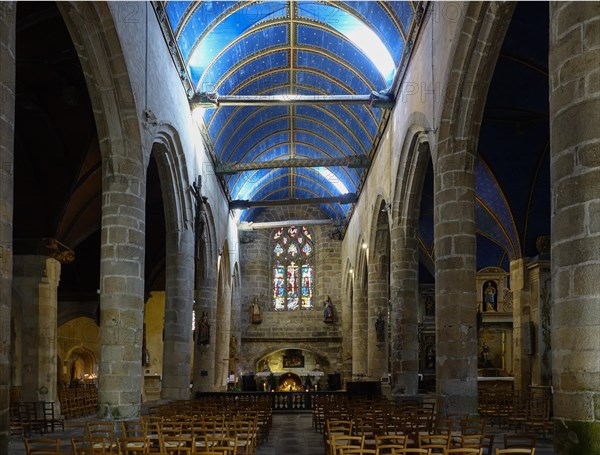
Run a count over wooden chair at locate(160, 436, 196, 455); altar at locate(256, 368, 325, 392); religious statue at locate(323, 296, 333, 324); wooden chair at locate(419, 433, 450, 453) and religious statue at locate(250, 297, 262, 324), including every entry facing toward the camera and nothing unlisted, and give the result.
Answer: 3

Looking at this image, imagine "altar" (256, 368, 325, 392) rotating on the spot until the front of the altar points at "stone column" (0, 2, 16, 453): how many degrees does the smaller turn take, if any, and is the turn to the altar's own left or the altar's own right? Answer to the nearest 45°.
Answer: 0° — it already faces it

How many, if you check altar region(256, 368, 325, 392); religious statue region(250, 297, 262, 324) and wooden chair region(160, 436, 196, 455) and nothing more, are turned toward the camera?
2

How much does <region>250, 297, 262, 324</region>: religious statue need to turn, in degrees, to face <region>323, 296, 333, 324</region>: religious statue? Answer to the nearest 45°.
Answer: approximately 90° to its left

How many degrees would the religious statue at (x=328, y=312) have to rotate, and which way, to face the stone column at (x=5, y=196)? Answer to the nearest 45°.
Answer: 0° — it already faces it

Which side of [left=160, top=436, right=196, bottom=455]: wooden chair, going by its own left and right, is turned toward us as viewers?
back

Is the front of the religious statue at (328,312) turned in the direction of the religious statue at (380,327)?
yes

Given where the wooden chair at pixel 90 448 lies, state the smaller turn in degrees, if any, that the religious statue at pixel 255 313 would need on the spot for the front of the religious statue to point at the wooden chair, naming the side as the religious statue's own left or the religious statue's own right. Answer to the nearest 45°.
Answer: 0° — it already faces it

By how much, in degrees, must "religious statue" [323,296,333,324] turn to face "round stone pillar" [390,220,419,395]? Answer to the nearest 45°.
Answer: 0° — it already faces it

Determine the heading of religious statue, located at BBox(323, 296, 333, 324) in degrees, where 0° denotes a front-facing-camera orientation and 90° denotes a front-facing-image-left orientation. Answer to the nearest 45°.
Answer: approximately 0°

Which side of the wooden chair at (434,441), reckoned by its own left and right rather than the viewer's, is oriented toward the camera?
back
